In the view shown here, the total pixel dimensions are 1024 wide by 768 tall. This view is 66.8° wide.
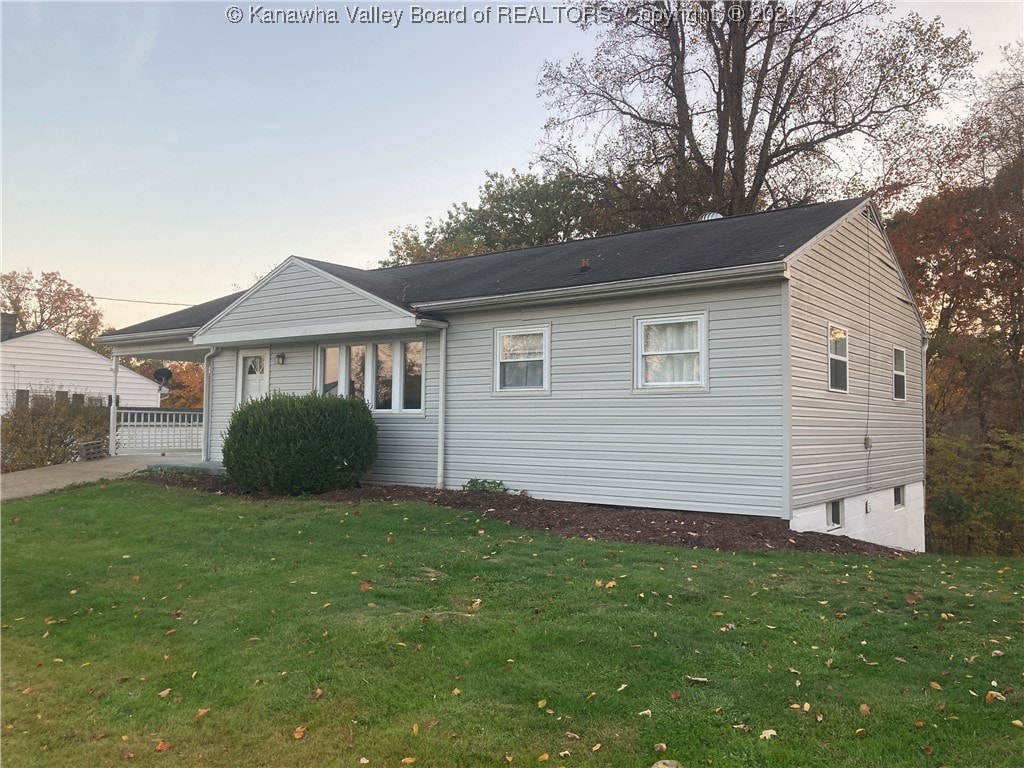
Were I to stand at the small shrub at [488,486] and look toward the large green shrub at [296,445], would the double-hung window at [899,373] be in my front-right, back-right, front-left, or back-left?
back-right

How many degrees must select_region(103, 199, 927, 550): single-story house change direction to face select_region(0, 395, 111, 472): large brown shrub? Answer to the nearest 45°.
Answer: approximately 90° to its right

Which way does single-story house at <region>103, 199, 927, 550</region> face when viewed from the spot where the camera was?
facing the viewer and to the left of the viewer

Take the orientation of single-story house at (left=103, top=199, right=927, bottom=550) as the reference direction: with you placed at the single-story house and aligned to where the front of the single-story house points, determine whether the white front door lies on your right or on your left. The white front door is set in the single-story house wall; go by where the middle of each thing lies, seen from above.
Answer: on your right

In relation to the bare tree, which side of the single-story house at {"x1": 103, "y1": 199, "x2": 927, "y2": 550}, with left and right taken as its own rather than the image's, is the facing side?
back

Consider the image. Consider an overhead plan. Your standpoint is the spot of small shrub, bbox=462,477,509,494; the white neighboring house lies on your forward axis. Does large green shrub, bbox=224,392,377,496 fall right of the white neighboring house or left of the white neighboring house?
left

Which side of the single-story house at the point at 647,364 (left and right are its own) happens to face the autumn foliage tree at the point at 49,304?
right

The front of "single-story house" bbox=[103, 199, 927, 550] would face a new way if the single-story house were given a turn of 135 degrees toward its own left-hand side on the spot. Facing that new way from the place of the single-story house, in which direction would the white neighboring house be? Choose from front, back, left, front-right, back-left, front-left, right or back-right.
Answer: back-left
